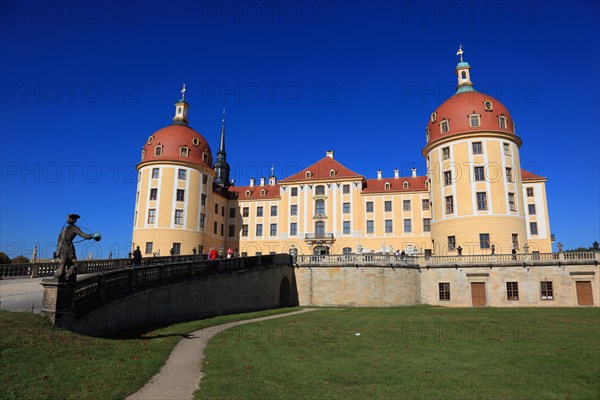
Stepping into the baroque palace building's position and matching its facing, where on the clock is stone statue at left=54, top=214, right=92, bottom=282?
The stone statue is roughly at 1 o'clock from the baroque palace building.

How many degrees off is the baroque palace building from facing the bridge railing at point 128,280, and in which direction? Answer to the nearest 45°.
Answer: approximately 45° to its right

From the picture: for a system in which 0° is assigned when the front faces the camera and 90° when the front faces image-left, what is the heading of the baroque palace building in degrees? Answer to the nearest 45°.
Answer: approximately 0°
